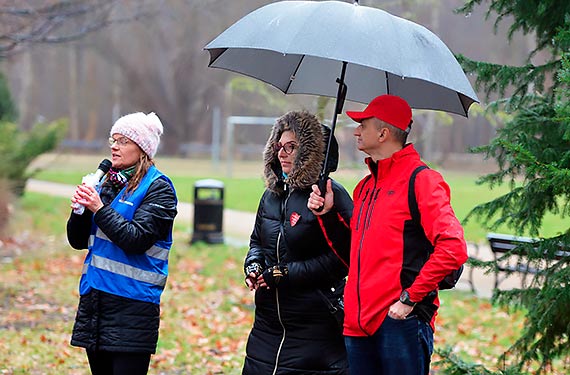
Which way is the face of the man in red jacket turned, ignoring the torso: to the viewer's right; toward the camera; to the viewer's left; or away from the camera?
to the viewer's left

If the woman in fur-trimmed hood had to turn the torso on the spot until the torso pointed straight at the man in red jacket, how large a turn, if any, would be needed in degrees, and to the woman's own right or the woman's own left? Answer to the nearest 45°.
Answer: approximately 90° to the woman's own left

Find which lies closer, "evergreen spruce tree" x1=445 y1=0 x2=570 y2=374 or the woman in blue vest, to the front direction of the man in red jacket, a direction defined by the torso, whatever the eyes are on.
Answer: the woman in blue vest

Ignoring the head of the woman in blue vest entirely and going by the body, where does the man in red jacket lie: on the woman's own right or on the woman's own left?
on the woman's own left

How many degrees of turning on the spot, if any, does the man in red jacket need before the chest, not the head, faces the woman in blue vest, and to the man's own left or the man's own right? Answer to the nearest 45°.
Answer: approximately 45° to the man's own right

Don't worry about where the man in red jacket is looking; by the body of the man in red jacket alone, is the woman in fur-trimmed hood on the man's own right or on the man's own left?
on the man's own right

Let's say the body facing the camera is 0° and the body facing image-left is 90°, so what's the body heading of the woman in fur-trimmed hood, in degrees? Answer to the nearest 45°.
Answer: approximately 45°
